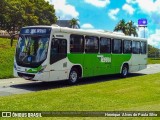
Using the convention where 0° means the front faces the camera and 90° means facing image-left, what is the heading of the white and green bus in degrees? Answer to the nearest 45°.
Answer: approximately 45°
